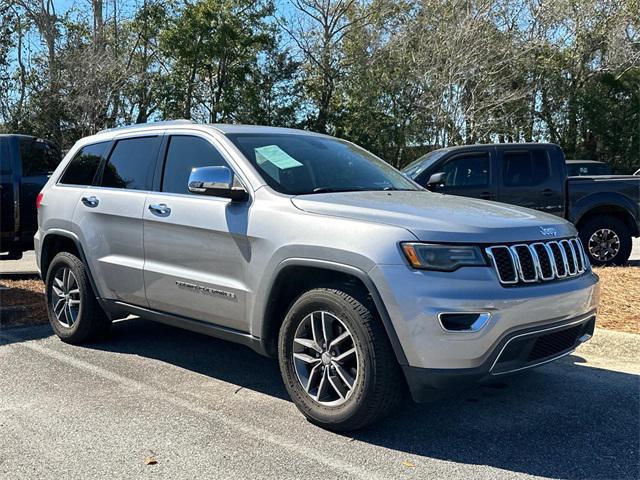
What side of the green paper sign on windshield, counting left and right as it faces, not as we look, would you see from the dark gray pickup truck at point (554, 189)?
left

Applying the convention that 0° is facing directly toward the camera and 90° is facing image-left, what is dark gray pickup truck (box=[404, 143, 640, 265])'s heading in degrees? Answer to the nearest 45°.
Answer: approximately 90°

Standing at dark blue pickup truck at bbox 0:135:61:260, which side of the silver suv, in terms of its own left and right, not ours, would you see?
back

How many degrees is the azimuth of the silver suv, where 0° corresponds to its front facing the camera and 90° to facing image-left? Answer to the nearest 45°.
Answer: approximately 315°

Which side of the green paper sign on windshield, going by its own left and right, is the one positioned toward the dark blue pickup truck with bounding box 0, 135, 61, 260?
back

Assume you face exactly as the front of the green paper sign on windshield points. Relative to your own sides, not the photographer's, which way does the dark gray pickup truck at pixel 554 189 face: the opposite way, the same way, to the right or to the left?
the opposite way

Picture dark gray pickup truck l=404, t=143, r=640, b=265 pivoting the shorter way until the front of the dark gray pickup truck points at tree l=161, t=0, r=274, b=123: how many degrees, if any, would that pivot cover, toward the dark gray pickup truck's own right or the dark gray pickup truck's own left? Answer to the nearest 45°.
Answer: approximately 45° to the dark gray pickup truck's own right

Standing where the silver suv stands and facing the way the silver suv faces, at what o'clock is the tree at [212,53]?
The tree is roughly at 7 o'clock from the silver suv.

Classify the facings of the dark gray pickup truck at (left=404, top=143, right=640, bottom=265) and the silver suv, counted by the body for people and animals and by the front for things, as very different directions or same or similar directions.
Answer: very different directions

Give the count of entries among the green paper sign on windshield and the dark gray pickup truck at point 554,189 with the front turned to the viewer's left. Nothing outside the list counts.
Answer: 1

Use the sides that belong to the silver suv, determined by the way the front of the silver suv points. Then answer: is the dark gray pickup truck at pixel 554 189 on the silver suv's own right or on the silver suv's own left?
on the silver suv's own left

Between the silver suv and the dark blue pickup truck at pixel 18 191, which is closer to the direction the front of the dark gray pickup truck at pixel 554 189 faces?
the dark blue pickup truck
